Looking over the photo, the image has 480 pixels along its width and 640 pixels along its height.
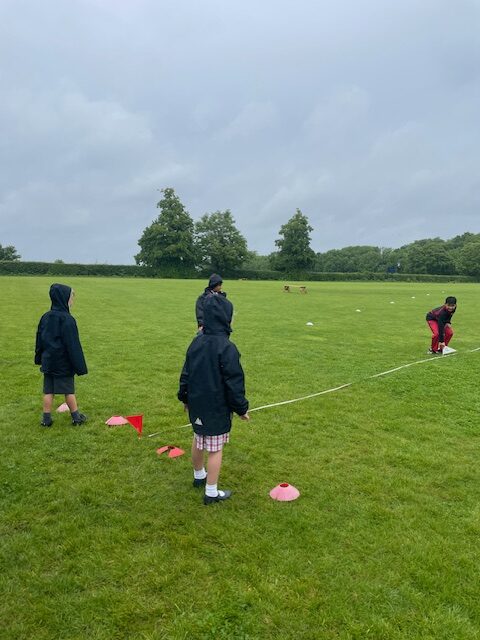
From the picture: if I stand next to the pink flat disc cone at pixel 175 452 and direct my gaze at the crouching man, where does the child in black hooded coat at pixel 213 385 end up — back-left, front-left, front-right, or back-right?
back-right

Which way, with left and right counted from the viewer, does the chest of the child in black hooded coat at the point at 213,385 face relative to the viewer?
facing away from the viewer and to the right of the viewer

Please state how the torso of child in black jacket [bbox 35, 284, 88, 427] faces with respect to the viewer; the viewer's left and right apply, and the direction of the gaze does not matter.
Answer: facing away from the viewer and to the right of the viewer

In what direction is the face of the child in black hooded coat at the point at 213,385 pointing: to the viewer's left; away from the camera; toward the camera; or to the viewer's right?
away from the camera

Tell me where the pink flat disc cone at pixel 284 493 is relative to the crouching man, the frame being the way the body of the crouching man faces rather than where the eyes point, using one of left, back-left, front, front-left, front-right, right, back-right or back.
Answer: front-right

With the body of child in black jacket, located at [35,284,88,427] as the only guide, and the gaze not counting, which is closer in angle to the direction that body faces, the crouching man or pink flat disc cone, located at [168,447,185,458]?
the crouching man

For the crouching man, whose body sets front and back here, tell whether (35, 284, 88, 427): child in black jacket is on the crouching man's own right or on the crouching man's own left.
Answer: on the crouching man's own right

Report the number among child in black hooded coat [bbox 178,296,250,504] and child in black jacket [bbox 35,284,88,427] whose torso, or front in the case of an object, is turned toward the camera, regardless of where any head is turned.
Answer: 0

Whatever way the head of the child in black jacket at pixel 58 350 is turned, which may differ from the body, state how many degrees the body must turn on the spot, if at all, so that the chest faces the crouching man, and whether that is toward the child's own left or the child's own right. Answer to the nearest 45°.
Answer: approximately 45° to the child's own right
